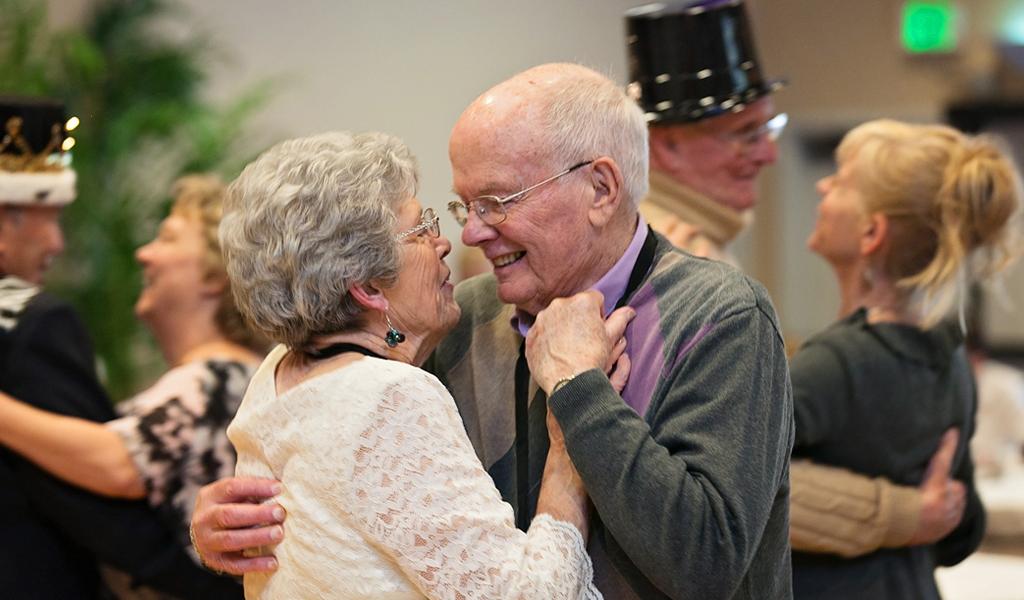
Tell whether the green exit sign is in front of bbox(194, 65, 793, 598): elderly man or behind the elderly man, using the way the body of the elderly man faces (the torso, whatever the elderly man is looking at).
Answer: behind

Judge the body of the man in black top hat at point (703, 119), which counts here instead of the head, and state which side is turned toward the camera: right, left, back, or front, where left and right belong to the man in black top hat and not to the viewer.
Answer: right

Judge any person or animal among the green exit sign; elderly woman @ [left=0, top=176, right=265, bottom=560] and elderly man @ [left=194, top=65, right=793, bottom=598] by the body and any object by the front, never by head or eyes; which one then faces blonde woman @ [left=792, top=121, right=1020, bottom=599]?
the green exit sign

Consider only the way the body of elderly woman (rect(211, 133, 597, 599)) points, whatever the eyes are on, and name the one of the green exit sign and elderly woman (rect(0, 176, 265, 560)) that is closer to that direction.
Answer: the green exit sign

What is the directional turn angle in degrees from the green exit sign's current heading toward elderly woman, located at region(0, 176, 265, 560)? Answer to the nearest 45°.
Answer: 0° — it already faces them

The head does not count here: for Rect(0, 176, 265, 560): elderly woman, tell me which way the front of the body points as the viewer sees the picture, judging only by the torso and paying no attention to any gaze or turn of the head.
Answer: to the viewer's left

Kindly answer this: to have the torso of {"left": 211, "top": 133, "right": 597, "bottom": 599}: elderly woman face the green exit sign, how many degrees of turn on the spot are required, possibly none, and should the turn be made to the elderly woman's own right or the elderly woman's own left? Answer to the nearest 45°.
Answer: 0° — they already face it

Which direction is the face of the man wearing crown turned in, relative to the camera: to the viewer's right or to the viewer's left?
to the viewer's right

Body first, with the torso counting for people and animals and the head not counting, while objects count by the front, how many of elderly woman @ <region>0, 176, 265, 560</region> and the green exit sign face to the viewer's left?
1

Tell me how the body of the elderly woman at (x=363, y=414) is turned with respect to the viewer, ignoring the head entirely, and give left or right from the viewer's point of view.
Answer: facing away from the viewer and to the right of the viewer

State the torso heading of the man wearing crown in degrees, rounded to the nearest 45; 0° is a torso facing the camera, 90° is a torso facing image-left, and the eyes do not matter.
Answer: approximately 270°

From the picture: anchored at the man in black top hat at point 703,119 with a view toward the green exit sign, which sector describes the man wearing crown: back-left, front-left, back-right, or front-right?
back-left
